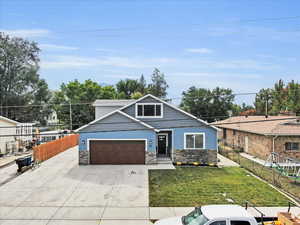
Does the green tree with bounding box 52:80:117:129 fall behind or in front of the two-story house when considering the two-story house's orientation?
behind

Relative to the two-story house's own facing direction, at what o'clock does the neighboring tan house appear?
The neighboring tan house is roughly at 9 o'clock from the two-story house.

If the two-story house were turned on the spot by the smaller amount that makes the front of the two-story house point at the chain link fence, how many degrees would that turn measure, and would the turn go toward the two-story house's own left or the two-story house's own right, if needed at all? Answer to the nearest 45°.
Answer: approximately 45° to the two-story house's own left

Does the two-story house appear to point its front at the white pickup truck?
yes

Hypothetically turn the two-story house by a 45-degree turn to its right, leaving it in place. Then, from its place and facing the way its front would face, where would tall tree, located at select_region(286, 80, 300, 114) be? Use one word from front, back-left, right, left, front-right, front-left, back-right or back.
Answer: back

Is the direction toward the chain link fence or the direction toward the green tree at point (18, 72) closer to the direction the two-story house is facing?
the chain link fence

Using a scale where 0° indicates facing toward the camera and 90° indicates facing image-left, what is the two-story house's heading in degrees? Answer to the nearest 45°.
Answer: approximately 0°

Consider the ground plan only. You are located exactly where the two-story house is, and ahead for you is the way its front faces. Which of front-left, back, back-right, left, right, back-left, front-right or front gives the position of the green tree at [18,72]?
back-right

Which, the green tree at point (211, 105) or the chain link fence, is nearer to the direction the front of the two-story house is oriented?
the chain link fence

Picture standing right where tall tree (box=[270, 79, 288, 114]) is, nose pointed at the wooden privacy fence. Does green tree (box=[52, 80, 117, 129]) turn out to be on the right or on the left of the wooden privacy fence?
right

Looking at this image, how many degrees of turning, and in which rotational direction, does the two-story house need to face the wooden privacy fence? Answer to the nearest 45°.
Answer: approximately 135° to its right
